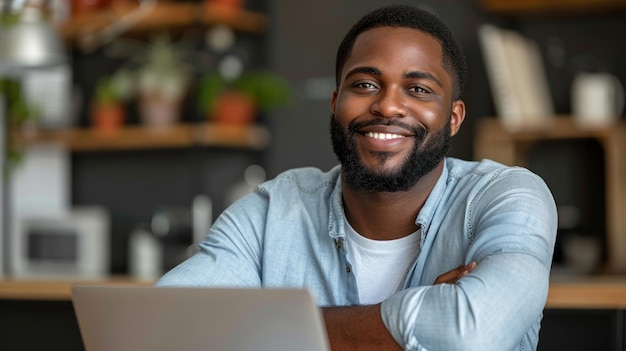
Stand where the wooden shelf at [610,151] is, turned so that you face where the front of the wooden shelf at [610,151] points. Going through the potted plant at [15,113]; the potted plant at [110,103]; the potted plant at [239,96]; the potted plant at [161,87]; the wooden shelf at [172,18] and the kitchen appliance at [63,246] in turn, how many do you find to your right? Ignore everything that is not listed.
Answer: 6

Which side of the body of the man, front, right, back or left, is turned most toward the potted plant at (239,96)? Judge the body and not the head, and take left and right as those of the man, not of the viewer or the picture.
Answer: back

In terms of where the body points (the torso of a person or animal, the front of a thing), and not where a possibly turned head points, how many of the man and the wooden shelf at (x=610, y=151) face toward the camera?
2

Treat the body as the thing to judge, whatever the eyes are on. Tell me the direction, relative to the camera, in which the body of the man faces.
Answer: toward the camera

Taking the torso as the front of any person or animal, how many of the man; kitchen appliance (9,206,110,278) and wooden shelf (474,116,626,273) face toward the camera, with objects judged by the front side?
3

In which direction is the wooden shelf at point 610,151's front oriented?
toward the camera

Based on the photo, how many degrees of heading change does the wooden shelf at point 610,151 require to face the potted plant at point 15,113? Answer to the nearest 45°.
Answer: approximately 90° to its right

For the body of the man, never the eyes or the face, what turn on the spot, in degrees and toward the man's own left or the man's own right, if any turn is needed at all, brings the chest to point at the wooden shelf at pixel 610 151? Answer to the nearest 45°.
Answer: approximately 135° to the man's own left

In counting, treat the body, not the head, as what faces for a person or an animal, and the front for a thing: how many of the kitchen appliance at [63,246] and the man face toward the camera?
2

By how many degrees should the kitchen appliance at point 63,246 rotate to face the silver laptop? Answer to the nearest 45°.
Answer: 0° — it already faces it

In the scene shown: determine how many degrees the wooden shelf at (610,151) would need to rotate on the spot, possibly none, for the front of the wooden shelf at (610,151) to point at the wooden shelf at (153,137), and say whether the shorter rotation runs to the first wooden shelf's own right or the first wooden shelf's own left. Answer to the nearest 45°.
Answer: approximately 90° to the first wooden shelf's own right

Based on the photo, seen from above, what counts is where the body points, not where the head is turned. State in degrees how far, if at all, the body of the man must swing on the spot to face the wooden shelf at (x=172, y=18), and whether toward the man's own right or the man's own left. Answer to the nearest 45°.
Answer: approximately 180°
